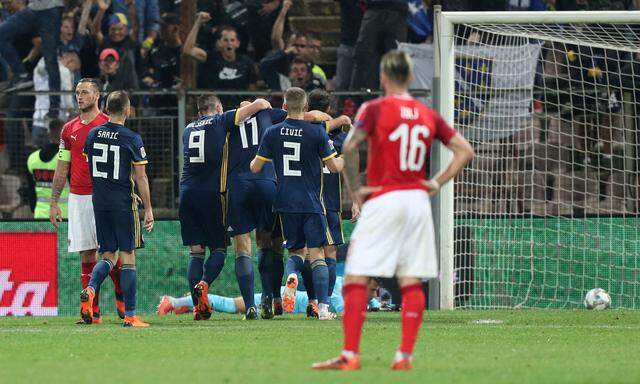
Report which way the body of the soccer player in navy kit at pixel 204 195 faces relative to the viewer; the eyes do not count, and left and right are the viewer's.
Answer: facing away from the viewer and to the right of the viewer

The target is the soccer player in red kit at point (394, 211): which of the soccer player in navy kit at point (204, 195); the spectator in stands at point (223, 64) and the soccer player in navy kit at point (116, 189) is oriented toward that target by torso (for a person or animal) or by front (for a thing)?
the spectator in stands

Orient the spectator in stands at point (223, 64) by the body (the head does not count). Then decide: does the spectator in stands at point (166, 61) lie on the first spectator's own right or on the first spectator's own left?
on the first spectator's own right

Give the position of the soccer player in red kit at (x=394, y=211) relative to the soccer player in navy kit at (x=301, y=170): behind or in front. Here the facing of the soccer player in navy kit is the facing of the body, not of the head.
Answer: behind

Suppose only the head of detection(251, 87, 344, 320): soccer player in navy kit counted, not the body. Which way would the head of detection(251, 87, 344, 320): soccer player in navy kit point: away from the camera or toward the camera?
away from the camera

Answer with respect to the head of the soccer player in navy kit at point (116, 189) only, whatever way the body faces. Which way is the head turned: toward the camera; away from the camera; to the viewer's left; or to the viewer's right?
away from the camera
